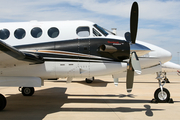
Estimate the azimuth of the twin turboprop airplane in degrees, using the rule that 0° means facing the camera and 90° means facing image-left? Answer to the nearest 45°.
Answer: approximately 270°
